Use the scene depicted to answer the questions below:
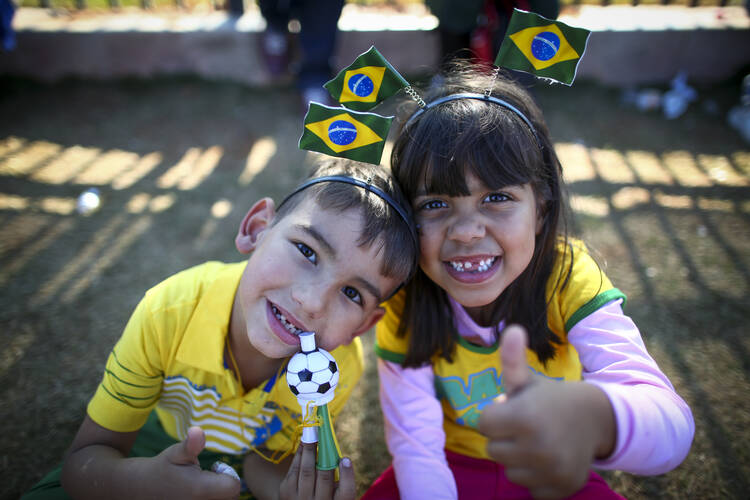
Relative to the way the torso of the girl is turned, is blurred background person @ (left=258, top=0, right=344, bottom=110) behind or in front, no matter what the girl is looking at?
behind

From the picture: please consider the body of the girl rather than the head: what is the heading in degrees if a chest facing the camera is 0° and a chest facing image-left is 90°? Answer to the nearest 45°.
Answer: approximately 0°
